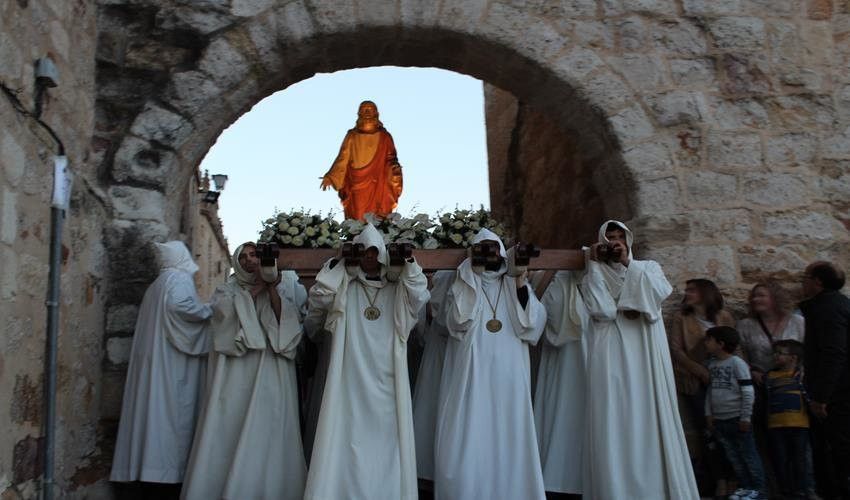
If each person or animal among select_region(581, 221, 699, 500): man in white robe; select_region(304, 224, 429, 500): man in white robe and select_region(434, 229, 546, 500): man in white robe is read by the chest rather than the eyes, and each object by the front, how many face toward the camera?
3

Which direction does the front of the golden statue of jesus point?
toward the camera

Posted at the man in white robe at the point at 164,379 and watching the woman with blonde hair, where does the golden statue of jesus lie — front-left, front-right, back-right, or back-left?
front-left

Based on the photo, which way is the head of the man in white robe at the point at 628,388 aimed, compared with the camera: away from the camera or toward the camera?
toward the camera

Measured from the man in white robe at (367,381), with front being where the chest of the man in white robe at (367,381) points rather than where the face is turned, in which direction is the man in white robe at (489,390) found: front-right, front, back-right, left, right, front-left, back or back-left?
left

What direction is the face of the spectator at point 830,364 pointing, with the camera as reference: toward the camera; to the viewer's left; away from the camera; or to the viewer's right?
to the viewer's left

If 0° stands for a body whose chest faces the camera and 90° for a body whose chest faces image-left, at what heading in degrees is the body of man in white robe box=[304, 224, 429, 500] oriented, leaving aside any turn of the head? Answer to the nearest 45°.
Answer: approximately 0°

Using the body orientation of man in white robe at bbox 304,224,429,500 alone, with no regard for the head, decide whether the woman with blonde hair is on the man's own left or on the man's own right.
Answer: on the man's own left

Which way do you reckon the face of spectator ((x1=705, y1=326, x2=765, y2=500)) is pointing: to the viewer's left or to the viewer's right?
to the viewer's left

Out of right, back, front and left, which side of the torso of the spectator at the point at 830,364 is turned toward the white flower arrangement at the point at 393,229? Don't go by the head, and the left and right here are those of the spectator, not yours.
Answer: front

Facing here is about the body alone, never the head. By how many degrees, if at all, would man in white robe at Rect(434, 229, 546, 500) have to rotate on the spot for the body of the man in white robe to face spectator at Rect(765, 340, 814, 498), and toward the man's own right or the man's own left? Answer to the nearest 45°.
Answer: approximately 90° to the man's own left

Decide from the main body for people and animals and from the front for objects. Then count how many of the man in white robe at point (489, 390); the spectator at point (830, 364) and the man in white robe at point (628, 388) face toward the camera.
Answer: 2

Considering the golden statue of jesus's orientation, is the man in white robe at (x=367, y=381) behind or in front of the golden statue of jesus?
in front

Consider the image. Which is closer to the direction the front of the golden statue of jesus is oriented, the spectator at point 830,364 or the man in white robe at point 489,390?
the man in white robe
